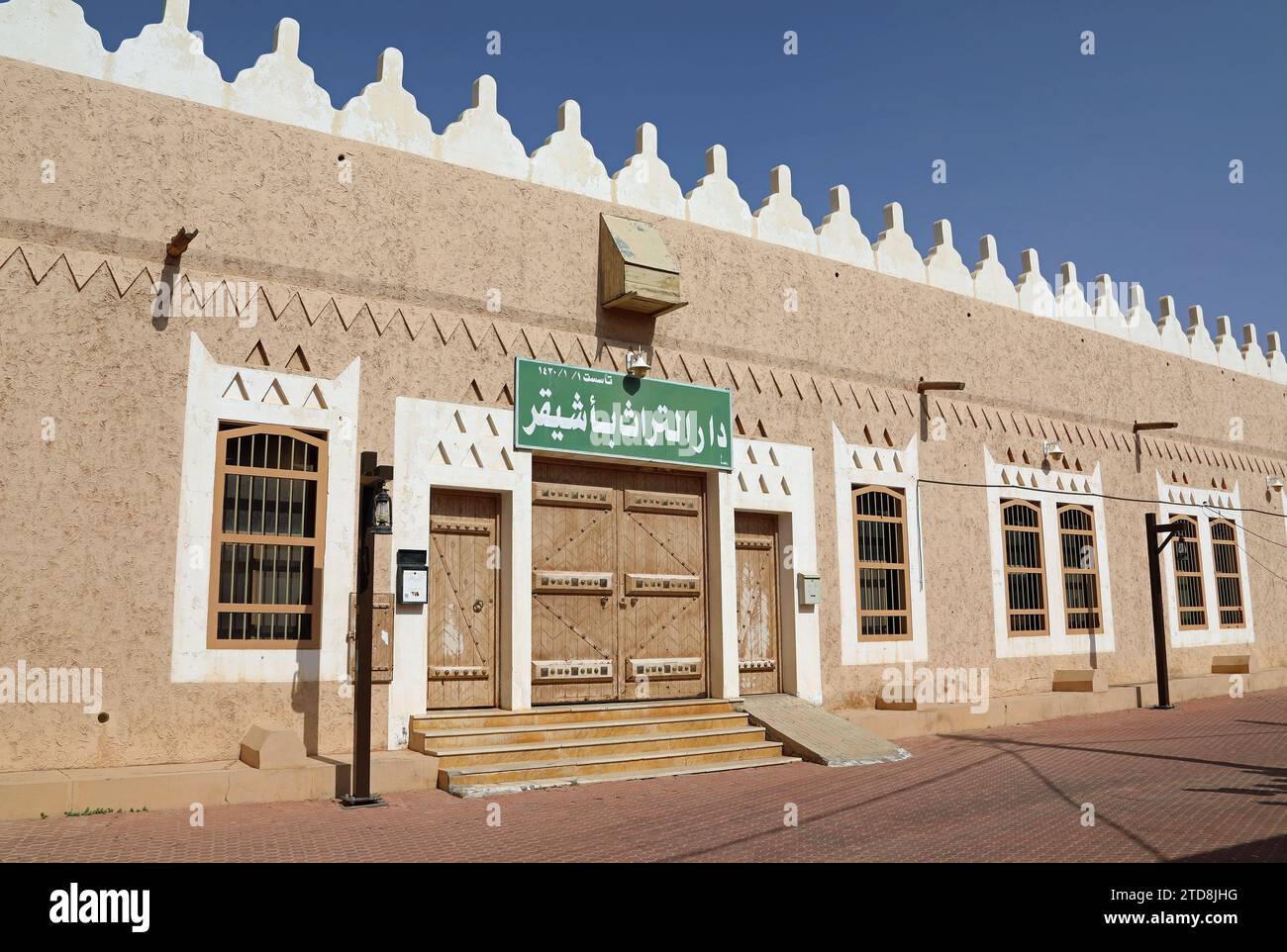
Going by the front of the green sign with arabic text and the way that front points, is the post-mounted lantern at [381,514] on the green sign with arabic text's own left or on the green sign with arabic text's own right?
on the green sign with arabic text's own right

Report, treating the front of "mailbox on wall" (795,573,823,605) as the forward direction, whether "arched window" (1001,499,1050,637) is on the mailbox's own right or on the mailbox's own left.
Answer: on the mailbox's own left

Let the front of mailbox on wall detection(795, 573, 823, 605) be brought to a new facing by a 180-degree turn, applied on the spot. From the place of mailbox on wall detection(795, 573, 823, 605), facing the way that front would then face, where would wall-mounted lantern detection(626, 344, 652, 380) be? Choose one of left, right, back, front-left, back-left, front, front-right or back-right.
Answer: left

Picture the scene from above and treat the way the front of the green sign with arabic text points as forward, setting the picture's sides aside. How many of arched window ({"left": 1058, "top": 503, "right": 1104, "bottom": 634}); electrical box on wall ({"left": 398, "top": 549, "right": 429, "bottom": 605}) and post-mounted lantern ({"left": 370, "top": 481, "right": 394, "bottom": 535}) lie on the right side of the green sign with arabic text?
2

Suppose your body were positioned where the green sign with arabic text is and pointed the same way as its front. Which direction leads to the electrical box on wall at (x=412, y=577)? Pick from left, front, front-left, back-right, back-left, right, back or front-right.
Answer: right

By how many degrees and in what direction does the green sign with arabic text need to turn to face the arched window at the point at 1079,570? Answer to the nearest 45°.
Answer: approximately 90° to its left

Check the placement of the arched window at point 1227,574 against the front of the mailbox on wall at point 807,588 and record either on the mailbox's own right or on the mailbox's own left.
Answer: on the mailbox's own left

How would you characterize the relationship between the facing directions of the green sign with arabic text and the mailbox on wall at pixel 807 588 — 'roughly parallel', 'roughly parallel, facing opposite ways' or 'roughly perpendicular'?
roughly parallel

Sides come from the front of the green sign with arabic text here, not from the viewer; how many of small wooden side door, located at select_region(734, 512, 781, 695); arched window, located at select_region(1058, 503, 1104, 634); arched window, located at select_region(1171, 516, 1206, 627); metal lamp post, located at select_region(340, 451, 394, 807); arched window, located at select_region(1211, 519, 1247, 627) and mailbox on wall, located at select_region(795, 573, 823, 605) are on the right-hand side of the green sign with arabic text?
1

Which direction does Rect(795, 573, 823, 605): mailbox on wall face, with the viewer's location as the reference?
facing the viewer and to the right of the viewer

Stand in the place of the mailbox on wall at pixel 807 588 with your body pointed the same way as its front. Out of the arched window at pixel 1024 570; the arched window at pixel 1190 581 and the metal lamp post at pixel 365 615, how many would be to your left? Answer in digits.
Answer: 2

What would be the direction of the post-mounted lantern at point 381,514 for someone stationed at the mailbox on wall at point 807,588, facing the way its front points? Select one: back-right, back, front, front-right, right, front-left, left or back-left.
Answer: right

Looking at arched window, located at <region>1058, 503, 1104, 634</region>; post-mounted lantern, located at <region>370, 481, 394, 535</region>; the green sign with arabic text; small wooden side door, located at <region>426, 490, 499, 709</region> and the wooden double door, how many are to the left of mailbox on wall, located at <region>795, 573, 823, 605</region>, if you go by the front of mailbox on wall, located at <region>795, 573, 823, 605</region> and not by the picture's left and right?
1

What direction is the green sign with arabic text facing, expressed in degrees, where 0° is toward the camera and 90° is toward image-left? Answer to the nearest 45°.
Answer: approximately 315°

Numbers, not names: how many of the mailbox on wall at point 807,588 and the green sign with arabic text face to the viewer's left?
0

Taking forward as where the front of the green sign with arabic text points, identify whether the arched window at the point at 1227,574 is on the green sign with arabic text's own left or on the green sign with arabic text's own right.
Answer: on the green sign with arabic text's own left

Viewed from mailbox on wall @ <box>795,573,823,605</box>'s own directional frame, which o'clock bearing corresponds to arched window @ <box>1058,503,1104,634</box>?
The arched window is roughly at 9 o'clock from the mailbox on wall.

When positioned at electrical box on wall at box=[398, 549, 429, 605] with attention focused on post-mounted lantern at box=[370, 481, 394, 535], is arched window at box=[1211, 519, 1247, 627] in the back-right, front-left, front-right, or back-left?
back-left
